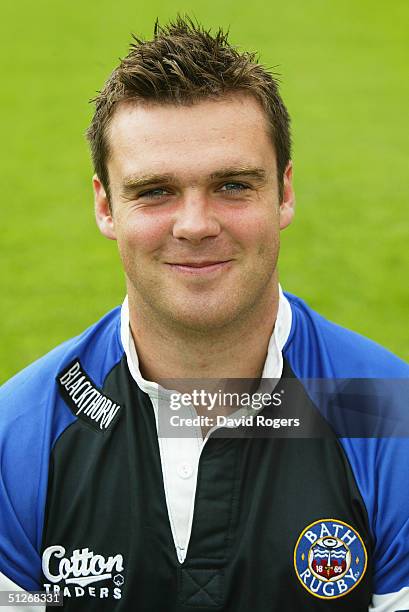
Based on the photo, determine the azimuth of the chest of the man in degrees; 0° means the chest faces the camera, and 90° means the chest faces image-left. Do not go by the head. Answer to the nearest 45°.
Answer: approximately 0°
